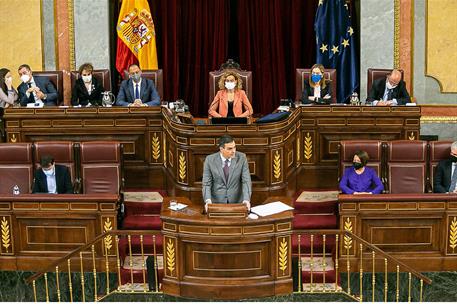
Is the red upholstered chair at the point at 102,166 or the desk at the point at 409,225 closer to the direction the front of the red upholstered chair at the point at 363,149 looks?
the desk

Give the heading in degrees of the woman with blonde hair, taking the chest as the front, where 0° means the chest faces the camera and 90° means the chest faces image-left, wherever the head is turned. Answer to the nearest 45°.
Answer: approximately 0°

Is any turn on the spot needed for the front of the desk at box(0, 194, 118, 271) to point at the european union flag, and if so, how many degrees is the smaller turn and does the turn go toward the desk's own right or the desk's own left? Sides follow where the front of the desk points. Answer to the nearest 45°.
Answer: approximately 135° to the desk's own left

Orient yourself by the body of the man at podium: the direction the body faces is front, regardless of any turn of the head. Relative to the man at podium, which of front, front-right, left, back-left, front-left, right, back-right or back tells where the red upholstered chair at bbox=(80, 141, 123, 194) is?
back-right

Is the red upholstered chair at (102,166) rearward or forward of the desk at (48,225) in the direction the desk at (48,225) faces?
rearward

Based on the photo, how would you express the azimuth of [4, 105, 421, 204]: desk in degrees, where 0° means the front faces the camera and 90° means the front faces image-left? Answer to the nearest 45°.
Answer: approximately 0°

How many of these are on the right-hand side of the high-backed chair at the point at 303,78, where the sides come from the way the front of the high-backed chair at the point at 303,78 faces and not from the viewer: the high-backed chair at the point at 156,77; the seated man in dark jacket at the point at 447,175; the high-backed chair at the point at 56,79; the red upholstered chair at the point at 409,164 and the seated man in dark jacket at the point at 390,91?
2

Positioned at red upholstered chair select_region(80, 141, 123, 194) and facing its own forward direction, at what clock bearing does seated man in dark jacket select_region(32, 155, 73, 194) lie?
The seated man in dark jacket is roughly at 2 o'clock from the red upholstered chair.
